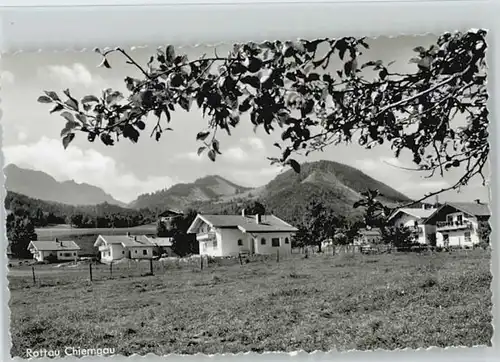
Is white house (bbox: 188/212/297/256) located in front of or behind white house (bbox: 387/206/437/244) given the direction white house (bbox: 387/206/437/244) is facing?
in front

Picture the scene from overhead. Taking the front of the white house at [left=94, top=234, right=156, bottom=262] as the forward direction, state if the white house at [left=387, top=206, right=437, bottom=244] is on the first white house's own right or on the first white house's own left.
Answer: on the first white house's own left

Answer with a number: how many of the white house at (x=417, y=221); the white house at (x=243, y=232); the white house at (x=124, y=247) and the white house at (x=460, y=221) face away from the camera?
0

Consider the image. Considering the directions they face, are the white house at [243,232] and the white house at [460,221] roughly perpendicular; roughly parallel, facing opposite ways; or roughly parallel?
roughly parallel

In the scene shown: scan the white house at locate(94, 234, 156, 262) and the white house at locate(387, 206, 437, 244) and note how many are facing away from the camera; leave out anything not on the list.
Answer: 0

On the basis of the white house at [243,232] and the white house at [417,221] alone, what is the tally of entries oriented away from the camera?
0

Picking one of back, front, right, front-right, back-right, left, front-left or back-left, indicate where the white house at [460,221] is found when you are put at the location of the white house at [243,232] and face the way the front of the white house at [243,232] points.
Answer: back-left

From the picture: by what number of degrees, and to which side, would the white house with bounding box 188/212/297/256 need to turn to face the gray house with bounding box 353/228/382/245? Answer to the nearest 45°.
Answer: approximately 135° to its left

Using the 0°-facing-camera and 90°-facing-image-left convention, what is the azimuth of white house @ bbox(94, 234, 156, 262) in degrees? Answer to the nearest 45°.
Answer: approximately 45°

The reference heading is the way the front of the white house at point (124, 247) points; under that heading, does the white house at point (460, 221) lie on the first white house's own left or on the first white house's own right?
on the first white house's own left

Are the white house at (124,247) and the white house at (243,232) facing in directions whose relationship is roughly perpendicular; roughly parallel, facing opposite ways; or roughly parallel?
roughly parallel

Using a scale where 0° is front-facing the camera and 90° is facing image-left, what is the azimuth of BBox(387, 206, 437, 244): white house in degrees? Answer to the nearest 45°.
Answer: approximately 45°

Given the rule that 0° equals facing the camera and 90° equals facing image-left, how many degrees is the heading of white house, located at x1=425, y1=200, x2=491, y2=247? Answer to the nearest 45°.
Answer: approximately 45°

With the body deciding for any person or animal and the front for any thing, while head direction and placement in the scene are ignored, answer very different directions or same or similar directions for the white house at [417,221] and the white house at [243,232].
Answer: same or similar directions

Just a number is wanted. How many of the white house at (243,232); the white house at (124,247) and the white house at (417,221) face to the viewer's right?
0

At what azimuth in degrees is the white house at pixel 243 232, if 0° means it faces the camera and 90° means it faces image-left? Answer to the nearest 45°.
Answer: approximately 45°
